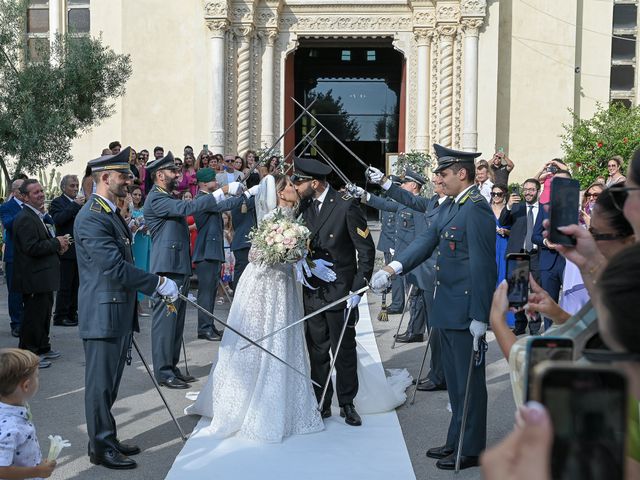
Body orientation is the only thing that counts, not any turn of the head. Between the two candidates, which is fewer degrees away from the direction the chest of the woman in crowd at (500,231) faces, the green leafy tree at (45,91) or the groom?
the groom

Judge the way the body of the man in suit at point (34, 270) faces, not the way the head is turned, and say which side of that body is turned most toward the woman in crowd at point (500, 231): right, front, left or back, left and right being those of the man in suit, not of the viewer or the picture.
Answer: front

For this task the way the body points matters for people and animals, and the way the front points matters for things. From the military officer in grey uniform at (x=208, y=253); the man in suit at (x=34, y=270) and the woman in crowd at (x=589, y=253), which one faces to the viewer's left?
the woman in crowd

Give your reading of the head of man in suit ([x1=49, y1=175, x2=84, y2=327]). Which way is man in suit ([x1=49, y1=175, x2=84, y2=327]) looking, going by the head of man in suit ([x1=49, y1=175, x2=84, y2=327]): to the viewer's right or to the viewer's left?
to the viewer's right

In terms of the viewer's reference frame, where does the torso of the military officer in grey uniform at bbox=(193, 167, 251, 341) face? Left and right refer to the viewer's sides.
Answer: facing to the right of the viewer

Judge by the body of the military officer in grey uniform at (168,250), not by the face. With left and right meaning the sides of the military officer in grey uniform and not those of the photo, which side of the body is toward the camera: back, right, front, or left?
right

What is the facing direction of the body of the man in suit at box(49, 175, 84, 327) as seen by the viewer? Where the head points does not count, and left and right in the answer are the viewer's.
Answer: facing the viewer and to the right of the viewer

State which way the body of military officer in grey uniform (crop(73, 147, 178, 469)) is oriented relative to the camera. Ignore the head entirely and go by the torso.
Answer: to the viewer's right

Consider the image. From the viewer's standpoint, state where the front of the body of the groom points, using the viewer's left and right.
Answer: facing the viewer and to the left of the viewer

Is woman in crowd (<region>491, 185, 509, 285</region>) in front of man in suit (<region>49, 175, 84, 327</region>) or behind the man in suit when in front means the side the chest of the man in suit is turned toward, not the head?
in front

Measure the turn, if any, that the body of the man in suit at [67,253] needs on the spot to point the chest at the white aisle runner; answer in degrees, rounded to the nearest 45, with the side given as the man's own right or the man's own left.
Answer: approximately 45° to the man's own right

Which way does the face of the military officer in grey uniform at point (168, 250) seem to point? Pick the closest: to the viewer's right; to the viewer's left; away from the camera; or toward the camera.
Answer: to the viewer's right

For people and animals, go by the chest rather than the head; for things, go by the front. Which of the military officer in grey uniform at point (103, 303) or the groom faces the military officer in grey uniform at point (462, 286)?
the military officer in grey uniform at point (103, 303)
